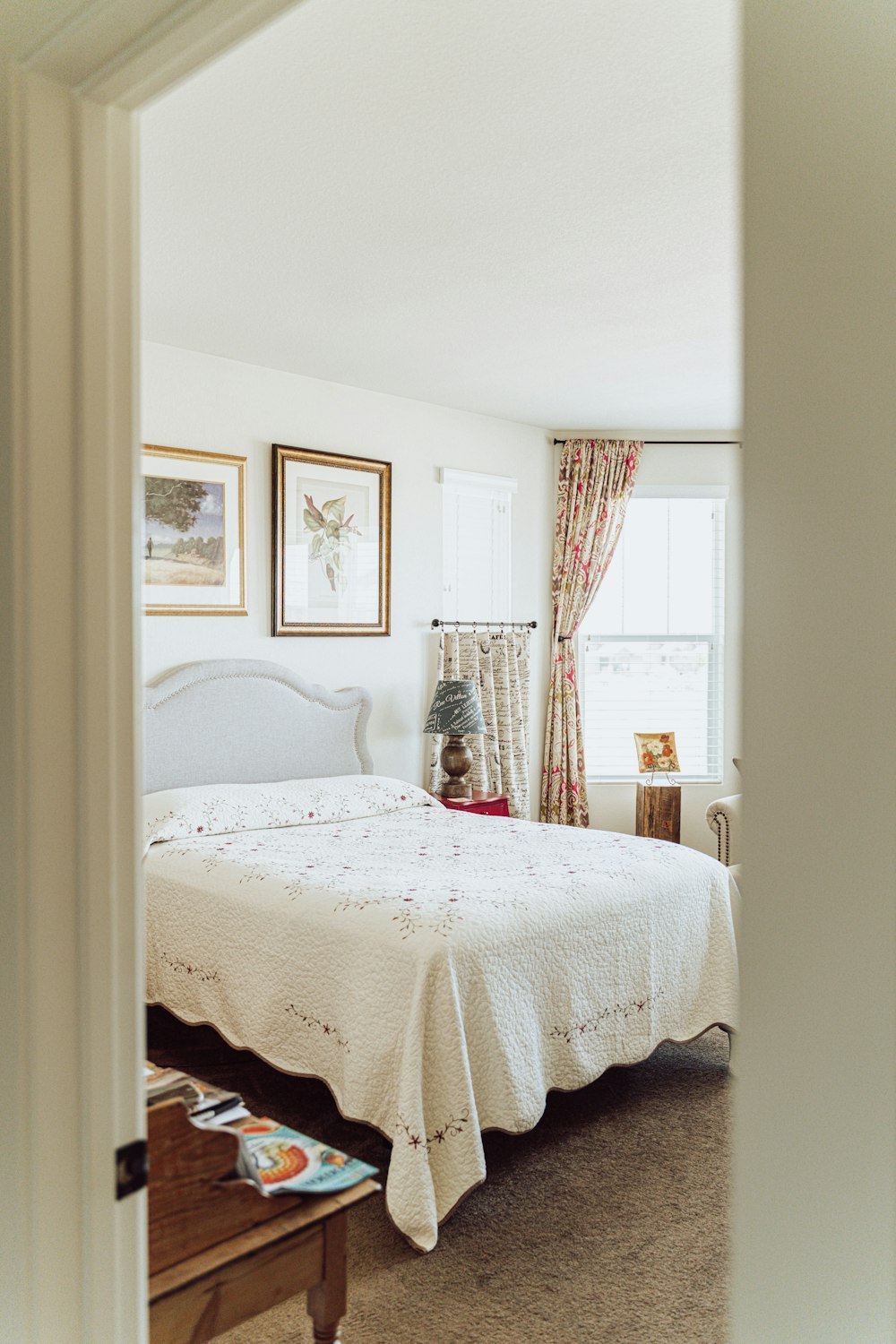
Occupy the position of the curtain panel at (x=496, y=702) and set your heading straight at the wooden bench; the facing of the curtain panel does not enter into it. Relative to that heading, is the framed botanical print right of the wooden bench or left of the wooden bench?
right

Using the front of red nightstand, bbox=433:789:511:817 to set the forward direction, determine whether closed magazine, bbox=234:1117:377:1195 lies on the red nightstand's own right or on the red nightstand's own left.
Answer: on the red nightstand's own right

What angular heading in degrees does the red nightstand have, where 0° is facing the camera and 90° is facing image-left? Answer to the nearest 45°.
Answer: approximately 315°

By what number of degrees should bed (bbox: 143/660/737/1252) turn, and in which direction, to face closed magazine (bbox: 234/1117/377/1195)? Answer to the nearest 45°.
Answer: approximately 45° to its right

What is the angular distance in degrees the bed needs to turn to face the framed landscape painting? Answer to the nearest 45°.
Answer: approximately 180°

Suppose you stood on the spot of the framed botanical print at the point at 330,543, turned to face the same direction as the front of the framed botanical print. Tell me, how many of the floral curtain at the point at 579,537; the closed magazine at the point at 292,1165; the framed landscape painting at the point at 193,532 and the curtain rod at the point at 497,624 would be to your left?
2

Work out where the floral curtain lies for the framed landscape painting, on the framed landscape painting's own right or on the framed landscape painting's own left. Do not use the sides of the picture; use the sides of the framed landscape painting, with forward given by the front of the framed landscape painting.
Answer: on the framed landscape painting's own left

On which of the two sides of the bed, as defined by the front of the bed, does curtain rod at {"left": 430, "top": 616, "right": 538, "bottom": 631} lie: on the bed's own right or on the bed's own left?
on the bed's own left

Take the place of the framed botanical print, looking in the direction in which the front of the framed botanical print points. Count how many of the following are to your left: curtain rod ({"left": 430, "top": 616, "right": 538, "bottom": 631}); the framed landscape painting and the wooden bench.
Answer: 1
